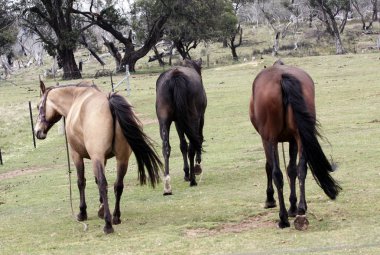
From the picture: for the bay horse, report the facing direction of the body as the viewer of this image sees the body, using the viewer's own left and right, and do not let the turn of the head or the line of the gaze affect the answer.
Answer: facing away from the viewer

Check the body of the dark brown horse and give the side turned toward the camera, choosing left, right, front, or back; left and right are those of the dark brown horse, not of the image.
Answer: back

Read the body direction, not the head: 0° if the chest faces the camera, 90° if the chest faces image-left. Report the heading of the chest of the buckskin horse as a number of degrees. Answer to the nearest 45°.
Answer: approximately 135°

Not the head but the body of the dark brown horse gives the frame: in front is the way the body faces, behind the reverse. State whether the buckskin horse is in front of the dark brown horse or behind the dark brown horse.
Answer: behind
